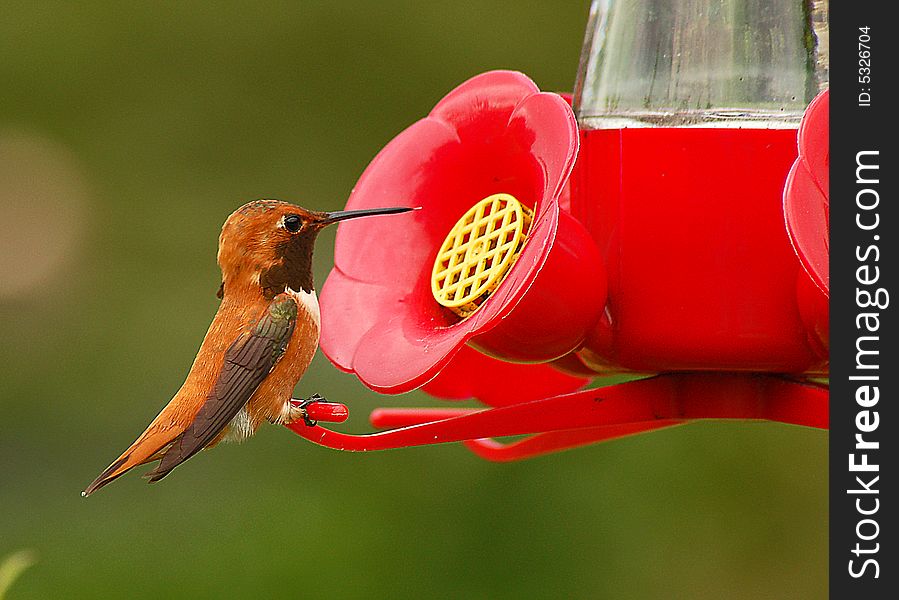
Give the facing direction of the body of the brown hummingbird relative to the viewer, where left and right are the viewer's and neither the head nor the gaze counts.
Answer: facing to the right of the viewer
